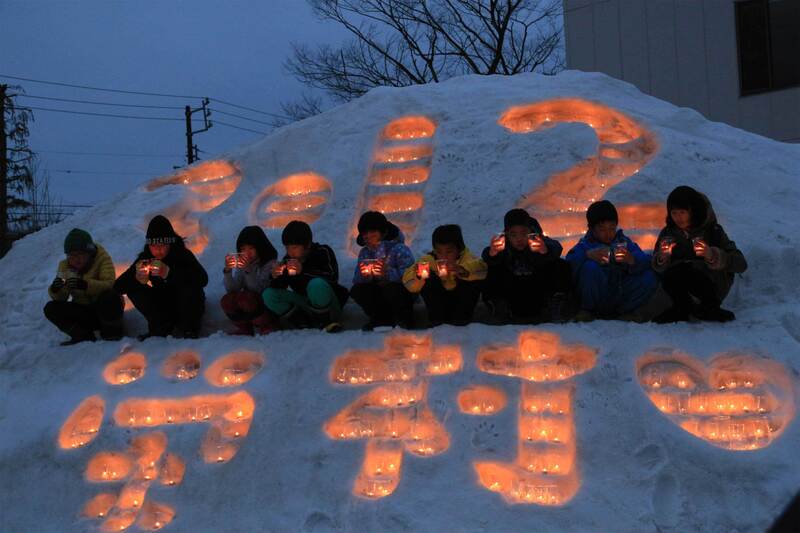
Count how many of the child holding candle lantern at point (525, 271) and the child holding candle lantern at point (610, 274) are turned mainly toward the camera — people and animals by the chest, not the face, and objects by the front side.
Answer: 2

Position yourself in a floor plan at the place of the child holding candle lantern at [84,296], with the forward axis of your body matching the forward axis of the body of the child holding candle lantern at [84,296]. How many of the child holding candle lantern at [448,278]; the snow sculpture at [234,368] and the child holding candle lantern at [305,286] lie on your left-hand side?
3

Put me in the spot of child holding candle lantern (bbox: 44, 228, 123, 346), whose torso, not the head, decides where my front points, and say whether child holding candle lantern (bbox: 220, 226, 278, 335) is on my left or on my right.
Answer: on my left

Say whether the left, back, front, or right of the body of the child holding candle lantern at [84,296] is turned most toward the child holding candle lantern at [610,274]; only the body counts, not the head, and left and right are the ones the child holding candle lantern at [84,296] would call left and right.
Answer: left

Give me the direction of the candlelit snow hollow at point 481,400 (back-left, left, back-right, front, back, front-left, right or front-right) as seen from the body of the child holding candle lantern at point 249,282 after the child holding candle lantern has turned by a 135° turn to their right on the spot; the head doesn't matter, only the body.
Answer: back-right

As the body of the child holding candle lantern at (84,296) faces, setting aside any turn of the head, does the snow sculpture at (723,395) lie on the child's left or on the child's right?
on the child's left

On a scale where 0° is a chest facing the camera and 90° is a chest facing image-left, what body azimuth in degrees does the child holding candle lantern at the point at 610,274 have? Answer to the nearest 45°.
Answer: approximately 0°
